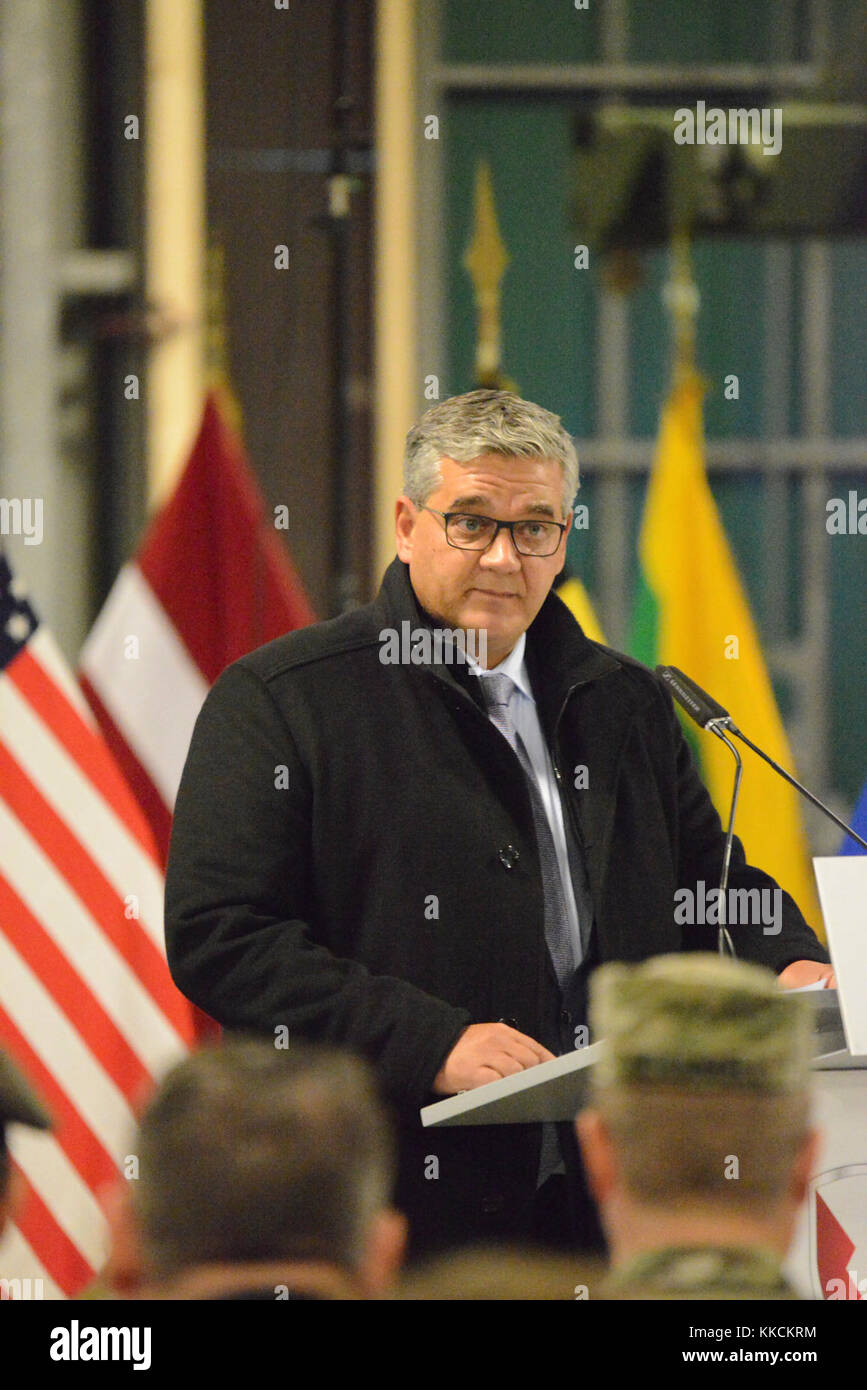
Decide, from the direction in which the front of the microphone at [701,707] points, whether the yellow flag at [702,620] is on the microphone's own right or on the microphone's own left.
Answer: on the microphone's own right

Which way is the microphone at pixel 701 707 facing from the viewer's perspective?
to the viewer's left

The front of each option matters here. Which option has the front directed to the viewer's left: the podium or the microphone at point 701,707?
the microphone

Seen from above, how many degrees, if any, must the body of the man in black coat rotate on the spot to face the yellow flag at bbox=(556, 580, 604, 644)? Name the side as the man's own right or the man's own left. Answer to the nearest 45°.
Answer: approximately 135° to the man's own left

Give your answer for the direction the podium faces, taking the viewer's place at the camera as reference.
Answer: facing the viewer and to the right of the viewer
